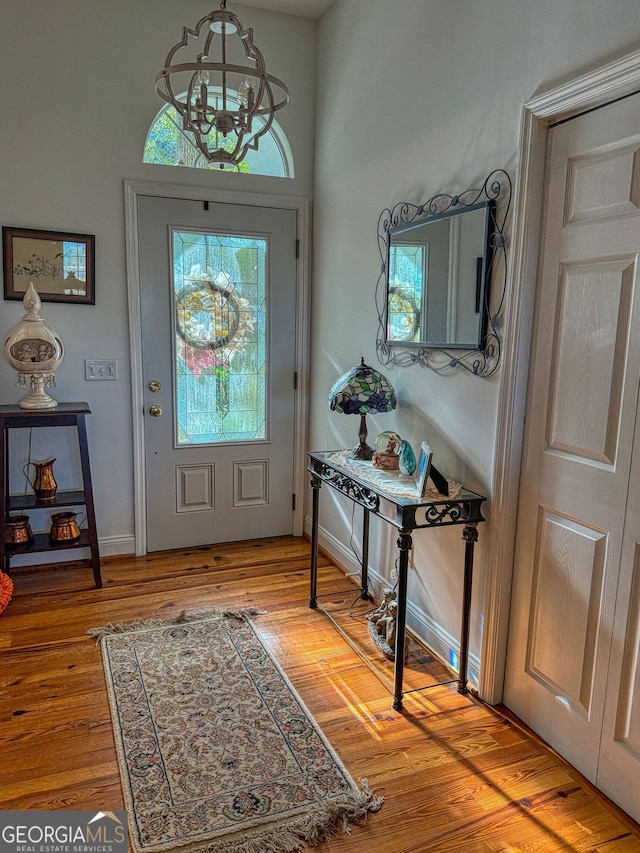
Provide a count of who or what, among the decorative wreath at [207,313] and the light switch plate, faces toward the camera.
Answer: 2

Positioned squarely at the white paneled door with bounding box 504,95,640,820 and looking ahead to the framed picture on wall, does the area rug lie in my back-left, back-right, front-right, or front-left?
front-left

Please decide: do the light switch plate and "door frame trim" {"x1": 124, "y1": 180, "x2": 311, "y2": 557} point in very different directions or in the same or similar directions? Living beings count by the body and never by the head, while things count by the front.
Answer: same or similar directions

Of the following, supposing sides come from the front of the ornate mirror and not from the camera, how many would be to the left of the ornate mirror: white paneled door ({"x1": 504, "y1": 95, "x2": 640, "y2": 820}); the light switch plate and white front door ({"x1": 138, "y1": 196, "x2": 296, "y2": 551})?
1

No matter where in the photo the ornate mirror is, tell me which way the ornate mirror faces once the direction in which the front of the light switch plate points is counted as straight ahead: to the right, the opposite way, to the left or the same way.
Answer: to the right

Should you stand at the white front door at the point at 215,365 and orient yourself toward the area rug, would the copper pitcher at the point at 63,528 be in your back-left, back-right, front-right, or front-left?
front-right

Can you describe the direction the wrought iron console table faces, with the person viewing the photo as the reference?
facing the viewer and to the left of the viewer

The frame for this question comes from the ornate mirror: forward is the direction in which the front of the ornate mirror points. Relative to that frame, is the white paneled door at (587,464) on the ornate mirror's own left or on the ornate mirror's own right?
on the ornate mirror's own left

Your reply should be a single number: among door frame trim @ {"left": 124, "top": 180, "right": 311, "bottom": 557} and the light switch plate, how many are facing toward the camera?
2

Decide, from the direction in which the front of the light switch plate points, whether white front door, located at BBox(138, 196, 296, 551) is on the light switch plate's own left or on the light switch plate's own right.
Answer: on the light switch plate's own left

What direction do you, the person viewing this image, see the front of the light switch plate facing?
facing the viewer

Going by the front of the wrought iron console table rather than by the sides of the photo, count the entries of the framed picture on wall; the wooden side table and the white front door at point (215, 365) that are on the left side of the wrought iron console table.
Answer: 0

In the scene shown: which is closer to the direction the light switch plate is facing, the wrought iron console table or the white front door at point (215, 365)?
the wrought iron console table

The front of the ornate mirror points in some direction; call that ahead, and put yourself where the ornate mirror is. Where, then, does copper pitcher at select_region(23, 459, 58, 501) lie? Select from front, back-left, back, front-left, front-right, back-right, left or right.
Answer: front-right

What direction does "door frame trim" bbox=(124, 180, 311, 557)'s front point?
toward the camera
